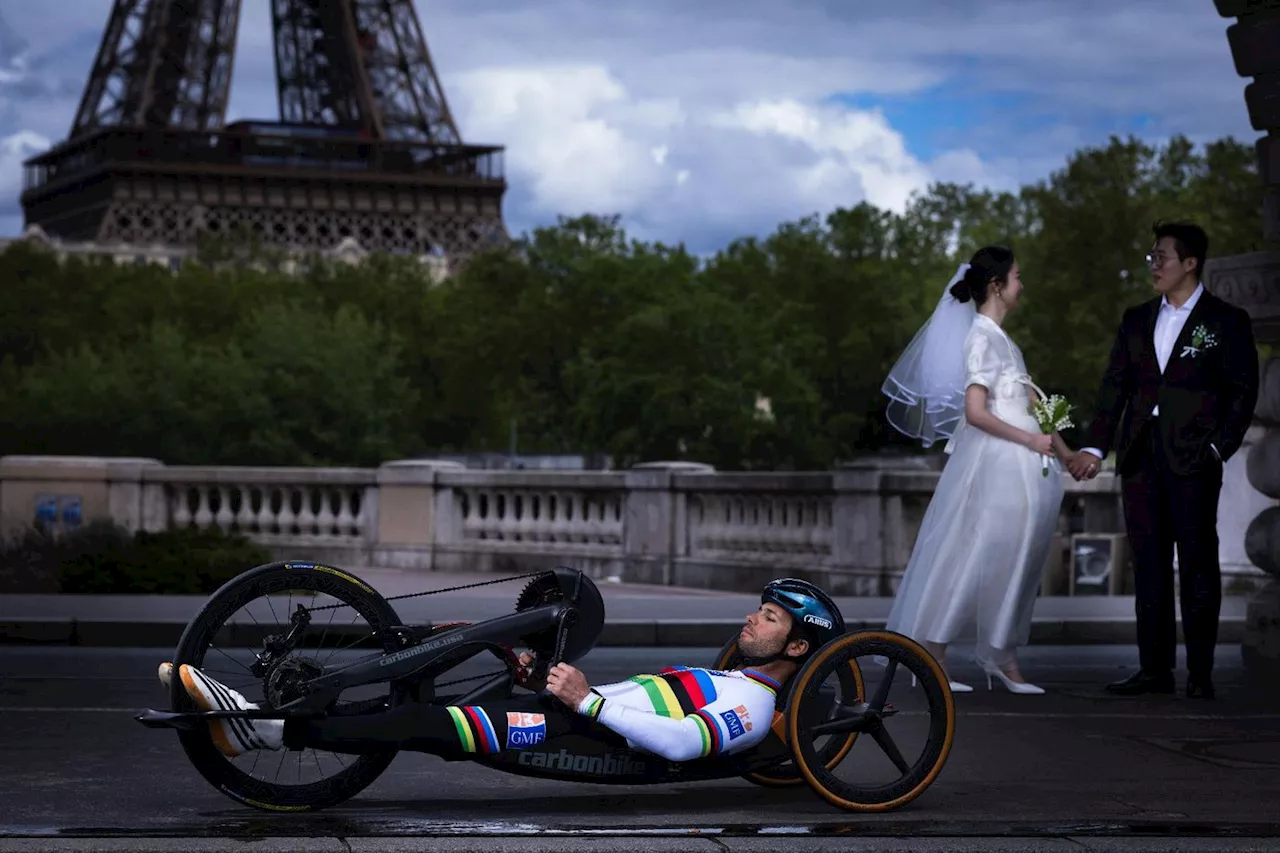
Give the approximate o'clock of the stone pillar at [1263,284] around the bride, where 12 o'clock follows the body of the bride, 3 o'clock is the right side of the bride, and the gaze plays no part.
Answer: The stone pillar is roughly at 11 o'clock from the bride.

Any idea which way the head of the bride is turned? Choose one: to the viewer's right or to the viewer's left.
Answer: to the viewer's right

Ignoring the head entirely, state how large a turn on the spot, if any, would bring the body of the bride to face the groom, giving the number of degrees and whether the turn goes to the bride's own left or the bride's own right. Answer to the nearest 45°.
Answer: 0° — they already face them

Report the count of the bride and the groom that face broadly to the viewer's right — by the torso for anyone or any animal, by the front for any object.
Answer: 1

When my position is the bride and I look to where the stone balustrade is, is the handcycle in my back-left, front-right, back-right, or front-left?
back-left

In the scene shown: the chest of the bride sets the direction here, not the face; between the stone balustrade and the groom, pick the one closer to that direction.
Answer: the groom

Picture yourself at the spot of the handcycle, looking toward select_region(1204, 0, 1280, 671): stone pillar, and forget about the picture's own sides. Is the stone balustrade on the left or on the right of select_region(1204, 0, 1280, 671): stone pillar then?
left

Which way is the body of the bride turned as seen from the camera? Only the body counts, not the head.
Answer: to the viewer's right

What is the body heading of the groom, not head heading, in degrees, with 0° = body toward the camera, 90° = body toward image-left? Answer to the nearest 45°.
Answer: approximately 45°
